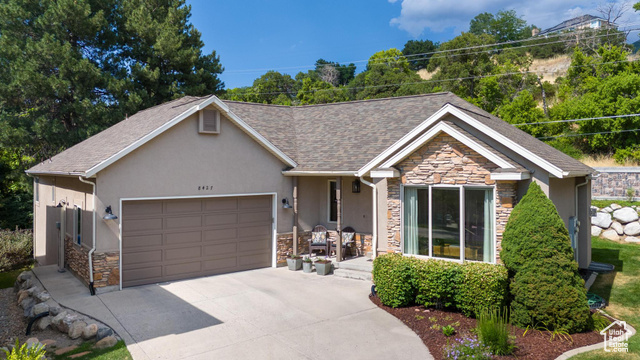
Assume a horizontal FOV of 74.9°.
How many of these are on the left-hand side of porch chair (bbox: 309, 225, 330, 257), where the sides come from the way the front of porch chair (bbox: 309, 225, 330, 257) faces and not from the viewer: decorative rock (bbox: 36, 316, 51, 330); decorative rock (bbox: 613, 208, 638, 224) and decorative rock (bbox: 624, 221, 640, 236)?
2

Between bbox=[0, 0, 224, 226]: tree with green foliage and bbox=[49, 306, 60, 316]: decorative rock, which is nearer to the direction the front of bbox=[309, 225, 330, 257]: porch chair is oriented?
the decorative rock

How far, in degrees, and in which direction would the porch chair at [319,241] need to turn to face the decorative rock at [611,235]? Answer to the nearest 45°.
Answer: approximately 90° to its left

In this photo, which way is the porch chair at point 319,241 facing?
toward the camera

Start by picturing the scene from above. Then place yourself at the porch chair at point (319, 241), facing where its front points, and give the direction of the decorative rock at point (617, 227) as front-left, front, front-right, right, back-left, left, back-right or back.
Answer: left

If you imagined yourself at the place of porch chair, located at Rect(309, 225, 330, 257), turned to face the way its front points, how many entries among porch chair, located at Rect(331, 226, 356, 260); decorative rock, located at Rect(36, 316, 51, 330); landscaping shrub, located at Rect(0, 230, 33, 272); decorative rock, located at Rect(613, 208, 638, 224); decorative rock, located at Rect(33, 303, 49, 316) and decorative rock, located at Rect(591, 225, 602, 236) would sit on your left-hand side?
3

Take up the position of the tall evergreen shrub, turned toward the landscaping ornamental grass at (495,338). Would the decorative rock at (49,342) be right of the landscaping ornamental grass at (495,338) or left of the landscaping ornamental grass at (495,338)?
right

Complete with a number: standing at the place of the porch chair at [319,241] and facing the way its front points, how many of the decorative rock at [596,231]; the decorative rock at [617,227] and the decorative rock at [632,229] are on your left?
3

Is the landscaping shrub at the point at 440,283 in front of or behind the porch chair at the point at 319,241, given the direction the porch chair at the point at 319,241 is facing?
in front

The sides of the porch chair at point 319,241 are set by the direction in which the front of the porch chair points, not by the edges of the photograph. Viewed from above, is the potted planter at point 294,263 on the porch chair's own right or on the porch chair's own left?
on the porch chair's own right

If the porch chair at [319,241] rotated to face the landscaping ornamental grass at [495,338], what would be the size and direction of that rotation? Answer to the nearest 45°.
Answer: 0° — it already faces it

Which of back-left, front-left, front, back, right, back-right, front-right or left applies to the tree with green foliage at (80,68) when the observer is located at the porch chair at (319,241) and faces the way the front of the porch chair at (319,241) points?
back-right

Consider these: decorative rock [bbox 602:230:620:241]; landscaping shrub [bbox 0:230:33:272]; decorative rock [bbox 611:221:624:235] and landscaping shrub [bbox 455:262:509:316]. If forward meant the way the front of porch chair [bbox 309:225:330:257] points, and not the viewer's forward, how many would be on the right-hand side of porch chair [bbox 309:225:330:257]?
1

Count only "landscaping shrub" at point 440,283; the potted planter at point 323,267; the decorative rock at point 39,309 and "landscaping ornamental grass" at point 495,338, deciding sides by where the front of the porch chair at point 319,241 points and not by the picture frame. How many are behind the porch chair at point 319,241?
0

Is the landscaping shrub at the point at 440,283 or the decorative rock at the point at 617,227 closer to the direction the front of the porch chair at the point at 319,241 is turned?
the landscaping shrub

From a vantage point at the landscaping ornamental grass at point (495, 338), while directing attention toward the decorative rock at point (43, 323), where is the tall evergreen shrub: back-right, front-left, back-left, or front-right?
back-right

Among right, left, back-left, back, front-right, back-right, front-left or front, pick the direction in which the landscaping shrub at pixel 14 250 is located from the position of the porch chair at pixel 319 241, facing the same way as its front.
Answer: right

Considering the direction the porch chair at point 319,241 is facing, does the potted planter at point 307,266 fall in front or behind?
in front

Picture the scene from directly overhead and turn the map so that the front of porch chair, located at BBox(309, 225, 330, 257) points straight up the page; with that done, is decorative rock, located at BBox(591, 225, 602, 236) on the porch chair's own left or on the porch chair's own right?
on the porch chair's own left

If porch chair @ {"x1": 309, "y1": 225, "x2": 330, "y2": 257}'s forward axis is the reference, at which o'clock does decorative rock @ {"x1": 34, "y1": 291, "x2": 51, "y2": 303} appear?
The decorative rock is roughly at 2 o'clock from the porch chair.

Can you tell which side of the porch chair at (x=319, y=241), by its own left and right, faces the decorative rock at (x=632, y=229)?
left

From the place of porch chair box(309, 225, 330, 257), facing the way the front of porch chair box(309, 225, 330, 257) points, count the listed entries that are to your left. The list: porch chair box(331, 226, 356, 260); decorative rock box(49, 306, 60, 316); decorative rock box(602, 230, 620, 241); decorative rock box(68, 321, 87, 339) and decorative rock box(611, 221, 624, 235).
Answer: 3

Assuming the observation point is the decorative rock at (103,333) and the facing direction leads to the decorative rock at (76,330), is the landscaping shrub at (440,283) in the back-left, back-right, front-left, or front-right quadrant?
back-right
